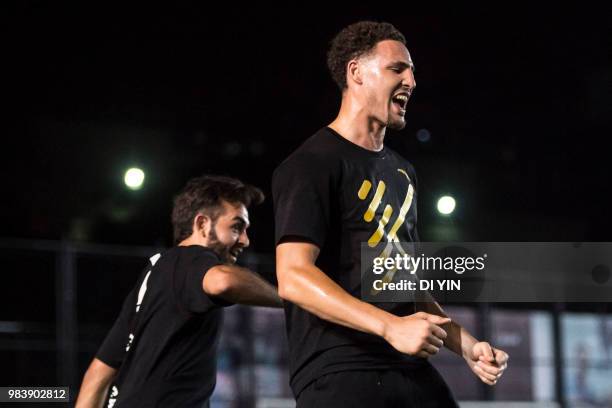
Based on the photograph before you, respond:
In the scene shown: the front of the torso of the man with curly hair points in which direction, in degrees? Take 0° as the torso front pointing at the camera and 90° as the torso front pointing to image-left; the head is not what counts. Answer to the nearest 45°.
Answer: approximately 315°

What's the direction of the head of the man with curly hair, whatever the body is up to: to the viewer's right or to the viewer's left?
to the viewer's right

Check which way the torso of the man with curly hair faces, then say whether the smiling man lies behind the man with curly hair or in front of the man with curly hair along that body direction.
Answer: behind

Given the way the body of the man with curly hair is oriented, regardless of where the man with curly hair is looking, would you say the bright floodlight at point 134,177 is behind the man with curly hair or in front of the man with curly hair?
behind

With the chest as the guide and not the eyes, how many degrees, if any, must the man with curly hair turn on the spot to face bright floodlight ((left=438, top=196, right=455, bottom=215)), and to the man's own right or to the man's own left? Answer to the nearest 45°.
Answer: approximately 135° to the man's own left
